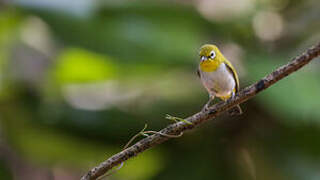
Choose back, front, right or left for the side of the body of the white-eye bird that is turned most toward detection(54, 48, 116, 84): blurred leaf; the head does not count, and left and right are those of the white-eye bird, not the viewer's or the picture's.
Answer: right

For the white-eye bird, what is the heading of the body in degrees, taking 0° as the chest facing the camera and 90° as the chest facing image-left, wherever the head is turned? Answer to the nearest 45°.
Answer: approximately 45°
